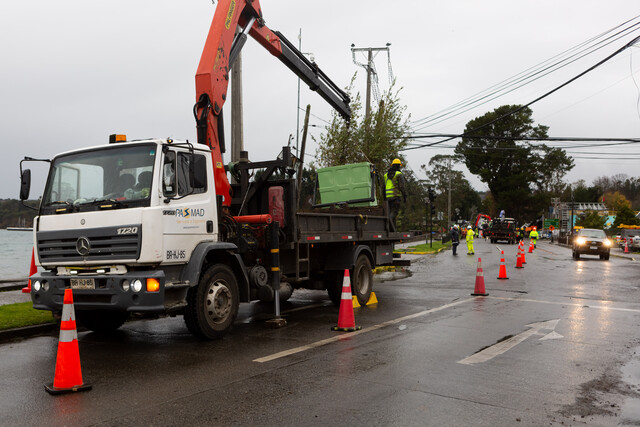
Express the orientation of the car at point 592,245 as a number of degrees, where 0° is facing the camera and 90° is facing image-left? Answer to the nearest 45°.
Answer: approximately 0°

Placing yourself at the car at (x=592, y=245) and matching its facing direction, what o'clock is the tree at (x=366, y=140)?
The tree is roughly at 1 o'clock from the car.

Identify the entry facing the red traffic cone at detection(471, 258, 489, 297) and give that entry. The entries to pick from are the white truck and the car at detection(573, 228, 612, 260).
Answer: the car

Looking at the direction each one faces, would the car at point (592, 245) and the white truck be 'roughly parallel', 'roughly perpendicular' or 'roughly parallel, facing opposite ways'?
roughly parallel

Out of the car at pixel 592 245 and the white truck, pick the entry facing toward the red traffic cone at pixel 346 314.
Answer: the car

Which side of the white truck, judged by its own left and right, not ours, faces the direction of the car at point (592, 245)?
back

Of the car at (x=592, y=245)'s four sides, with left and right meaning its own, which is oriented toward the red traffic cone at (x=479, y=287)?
front

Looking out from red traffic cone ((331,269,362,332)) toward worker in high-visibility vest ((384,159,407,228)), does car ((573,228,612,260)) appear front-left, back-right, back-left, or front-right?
front-right

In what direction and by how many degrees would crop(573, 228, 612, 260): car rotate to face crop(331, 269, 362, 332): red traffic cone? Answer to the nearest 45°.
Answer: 0° — it already faces it

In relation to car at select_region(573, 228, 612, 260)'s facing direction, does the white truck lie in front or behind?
in front

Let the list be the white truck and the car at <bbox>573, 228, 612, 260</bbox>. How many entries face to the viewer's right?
0

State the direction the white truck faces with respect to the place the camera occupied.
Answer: facing the viewer and to the left of the viewer
